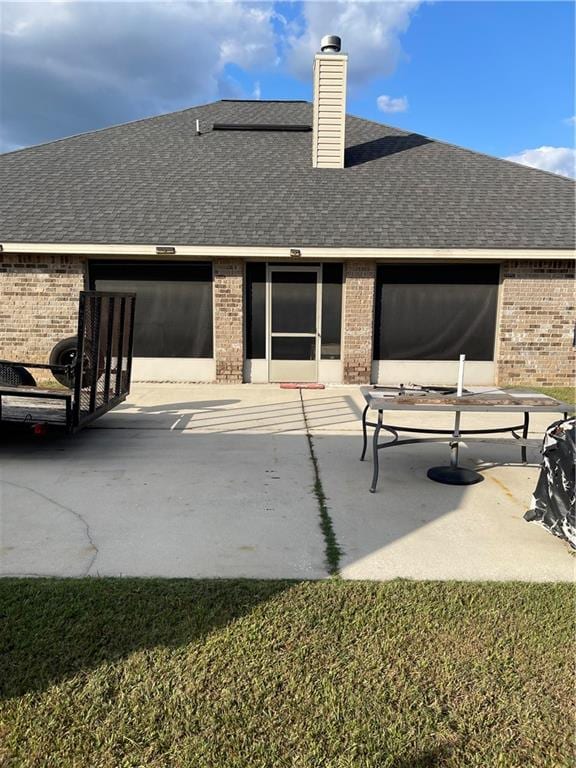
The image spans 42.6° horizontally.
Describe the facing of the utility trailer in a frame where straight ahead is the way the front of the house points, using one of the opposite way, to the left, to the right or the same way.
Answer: to the left

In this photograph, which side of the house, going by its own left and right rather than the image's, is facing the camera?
back

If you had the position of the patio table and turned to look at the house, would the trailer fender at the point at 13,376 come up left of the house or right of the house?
left

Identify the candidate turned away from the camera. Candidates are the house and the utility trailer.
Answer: the house

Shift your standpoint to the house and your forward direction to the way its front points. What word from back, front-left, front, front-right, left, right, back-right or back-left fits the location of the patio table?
front

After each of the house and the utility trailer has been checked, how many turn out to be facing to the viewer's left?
1

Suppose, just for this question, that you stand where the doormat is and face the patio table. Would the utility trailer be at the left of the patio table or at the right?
right

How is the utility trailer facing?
to the viewer's left
